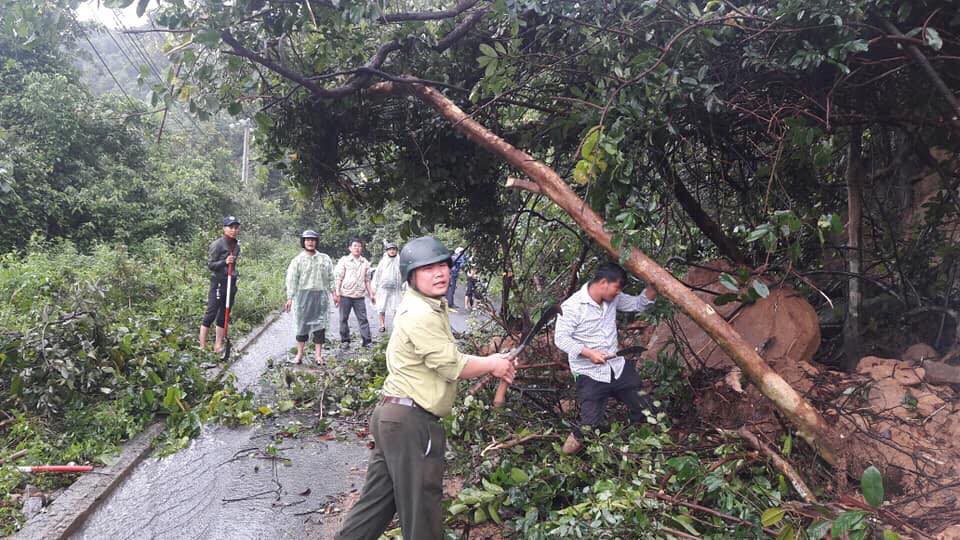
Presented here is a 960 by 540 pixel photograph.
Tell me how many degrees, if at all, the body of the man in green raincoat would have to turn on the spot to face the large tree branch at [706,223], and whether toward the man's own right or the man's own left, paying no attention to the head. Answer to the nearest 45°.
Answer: approximately 45° to the man's own left

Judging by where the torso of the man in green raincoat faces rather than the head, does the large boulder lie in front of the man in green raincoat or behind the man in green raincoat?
in front

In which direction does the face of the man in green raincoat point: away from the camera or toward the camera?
toward the camera

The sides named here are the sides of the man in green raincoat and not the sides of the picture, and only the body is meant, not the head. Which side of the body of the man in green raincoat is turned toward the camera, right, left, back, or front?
front

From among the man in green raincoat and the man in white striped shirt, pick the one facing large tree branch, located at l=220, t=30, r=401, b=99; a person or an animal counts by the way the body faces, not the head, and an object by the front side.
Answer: the man in green raincoat

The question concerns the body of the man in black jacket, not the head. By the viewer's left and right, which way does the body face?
facing the viewer and to the right of the viewer

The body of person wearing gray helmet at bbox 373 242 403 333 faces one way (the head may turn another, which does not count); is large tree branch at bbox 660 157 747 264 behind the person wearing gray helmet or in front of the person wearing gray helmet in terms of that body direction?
in front

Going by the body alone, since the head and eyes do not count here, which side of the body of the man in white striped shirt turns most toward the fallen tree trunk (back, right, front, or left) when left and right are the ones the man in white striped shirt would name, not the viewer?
front

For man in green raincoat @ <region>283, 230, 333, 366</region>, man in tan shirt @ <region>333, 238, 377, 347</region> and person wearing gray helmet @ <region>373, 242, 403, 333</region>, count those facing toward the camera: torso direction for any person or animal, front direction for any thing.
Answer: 3

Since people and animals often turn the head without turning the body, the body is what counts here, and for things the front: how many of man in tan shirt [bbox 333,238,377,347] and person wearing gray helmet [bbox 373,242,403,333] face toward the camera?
2

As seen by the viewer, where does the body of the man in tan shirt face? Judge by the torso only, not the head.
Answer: toward the camera

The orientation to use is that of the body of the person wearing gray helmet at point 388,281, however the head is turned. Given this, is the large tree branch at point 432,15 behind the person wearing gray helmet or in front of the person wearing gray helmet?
in front
